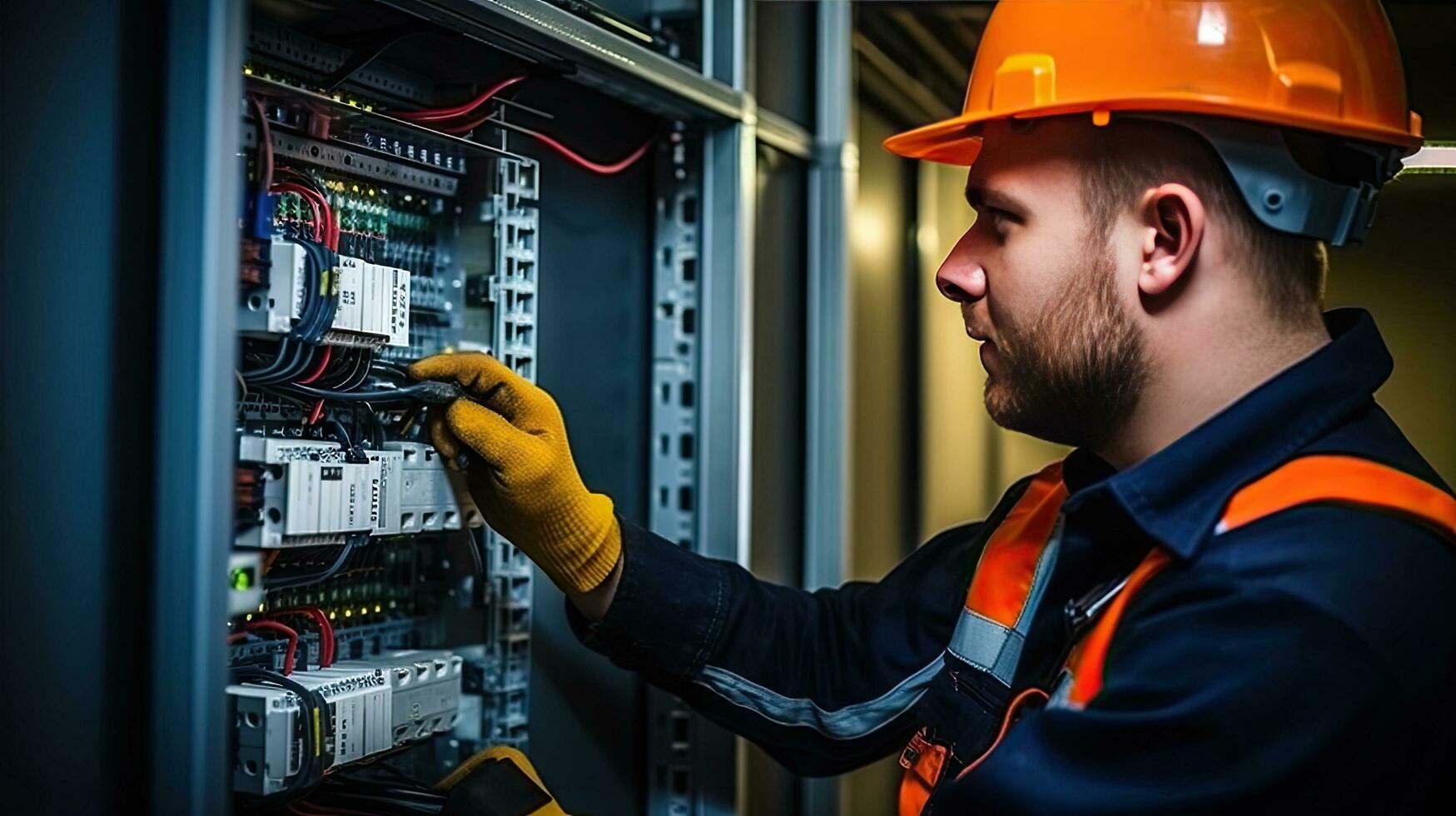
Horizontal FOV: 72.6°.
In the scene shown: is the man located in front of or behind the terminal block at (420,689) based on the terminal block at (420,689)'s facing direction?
in front

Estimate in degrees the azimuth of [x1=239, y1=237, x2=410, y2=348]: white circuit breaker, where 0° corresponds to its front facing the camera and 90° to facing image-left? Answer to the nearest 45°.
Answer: approximately 315°

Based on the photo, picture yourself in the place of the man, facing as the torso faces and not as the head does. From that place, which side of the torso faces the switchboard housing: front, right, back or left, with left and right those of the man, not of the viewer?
front

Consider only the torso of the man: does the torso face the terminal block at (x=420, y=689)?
yes

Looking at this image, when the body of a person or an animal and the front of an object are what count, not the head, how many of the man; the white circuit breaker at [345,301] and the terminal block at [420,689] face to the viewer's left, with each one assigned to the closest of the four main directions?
1

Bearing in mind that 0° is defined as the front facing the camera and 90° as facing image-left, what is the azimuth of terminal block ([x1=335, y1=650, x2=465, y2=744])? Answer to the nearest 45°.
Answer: approximately 315°

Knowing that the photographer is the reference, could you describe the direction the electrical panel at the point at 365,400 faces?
facing the viewer and to the right of the viewer

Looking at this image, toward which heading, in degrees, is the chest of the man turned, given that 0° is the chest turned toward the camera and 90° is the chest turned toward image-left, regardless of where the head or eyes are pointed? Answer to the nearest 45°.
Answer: approximately 90°

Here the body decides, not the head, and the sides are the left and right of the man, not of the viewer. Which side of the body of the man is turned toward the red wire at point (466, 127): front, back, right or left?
front

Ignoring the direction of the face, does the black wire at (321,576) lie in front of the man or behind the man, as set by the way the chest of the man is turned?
in front

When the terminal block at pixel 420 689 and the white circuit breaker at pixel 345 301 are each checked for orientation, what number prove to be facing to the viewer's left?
0

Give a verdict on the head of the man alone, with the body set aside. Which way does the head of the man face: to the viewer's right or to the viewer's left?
to the viewer's left

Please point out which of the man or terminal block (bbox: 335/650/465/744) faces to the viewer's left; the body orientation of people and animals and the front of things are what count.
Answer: the man

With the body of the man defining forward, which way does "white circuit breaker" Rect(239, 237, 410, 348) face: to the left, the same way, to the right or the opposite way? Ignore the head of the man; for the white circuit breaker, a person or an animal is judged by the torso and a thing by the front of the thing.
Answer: the opposite way
